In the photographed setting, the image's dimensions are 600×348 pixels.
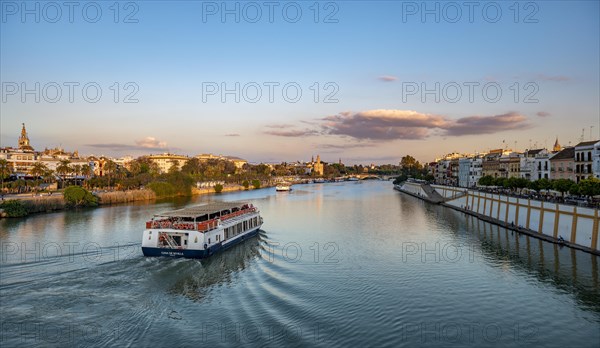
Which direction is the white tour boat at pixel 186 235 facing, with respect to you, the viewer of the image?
facing away from the viewer and to the right of the viewer

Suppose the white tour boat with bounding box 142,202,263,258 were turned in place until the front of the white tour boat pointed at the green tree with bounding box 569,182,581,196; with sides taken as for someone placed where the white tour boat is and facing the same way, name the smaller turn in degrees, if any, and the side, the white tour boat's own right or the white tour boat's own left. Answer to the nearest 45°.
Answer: approximately 45° to the white tour boat's own right
